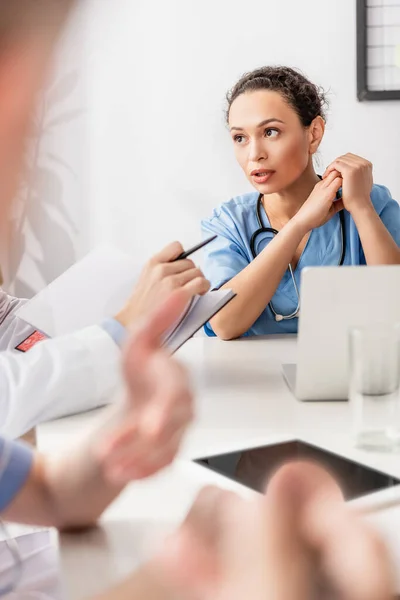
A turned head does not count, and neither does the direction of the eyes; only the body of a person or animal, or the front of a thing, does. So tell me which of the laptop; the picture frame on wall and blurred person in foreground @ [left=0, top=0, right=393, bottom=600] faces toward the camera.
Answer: the picture frame on wall

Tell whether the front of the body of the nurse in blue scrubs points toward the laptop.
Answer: yes

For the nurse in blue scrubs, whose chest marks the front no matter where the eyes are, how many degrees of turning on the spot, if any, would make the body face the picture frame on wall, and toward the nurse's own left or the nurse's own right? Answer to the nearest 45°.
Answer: approximately 180°

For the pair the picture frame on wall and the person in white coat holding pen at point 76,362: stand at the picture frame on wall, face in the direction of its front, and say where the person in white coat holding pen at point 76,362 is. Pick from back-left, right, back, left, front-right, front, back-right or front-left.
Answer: front

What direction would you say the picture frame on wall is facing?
toward the camera

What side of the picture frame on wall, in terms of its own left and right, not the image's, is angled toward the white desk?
front

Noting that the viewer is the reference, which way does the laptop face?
facing away from the viewer

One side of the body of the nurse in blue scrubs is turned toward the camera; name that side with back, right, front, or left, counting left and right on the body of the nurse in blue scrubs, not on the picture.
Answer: front

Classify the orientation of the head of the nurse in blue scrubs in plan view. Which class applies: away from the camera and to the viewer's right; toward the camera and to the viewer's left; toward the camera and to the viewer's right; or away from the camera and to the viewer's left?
toward the camera and to the viewer's left

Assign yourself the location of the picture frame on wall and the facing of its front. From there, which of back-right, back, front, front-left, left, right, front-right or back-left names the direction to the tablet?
front

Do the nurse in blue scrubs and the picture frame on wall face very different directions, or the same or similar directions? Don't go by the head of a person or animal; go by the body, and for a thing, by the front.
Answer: same or similar directions

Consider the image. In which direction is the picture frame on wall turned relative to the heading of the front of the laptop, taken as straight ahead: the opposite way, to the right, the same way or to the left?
the opposite way

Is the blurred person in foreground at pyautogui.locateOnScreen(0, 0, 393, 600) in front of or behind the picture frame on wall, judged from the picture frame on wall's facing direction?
in front
